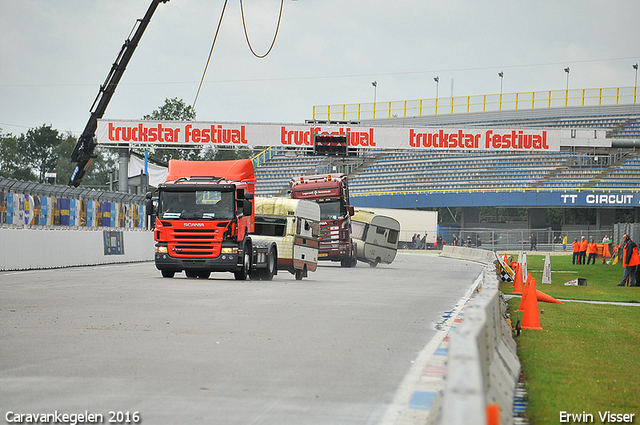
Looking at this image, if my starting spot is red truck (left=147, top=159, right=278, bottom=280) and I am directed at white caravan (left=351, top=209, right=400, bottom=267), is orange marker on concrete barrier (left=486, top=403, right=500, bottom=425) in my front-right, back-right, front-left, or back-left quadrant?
back-right

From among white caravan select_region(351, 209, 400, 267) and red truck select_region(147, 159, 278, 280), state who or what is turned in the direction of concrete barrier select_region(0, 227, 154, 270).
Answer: the white caravan

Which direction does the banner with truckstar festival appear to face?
toward the camera

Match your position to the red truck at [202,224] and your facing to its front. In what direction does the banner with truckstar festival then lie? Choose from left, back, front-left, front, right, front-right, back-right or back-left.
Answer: back

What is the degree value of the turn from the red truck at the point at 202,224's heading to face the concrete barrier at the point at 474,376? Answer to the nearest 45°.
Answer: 0° — it already faces it

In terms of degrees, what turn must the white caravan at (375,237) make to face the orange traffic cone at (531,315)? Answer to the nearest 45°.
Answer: approximately 45° to its left

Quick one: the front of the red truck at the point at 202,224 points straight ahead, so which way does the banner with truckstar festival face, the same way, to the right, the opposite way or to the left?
the same way

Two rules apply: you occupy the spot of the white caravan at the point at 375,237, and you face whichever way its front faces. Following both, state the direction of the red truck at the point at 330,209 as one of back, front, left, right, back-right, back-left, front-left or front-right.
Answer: front

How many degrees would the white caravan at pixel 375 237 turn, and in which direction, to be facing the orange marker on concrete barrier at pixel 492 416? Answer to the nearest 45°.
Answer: approximately 45° to its left

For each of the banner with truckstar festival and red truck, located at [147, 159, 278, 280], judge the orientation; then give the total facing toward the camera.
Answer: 2

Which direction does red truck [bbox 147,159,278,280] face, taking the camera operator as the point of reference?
facing the viewer

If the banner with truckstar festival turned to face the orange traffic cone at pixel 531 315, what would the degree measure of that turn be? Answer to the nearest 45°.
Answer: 0° — it already faces it

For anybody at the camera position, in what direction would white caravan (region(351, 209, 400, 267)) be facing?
facing the viewer and to the left of the viewer

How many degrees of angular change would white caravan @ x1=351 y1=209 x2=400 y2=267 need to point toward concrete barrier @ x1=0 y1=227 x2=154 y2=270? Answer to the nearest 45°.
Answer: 0° — it already faces it

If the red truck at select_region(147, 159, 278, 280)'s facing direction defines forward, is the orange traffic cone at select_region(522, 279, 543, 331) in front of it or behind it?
in front

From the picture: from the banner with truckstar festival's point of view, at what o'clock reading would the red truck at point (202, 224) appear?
The red truck is roughly at 12 o'clock from the banner with truckstar festival.

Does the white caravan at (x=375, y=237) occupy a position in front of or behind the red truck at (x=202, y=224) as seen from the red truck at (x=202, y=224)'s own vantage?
behind
